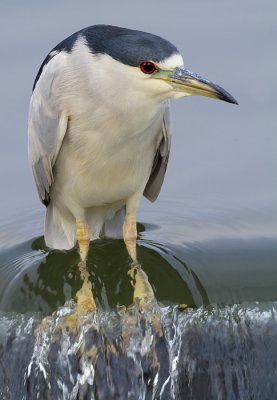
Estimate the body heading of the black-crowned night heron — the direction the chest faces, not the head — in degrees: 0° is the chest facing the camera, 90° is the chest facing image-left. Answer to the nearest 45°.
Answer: approximately 315°
